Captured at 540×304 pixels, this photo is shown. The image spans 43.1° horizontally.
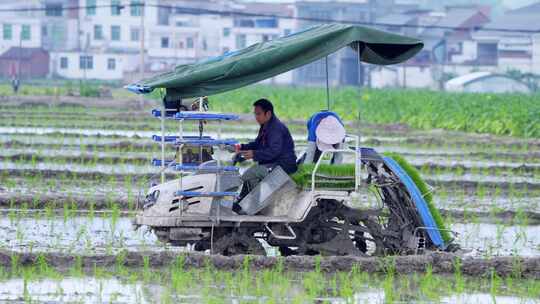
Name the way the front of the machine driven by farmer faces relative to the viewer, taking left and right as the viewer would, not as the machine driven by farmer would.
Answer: facing to the left of the viewer
